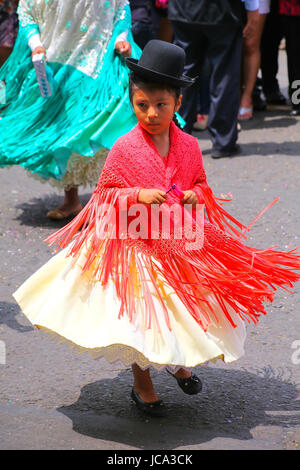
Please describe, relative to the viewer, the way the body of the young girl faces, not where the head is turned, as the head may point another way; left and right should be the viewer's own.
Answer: facing the viewer and to the right of the viewer

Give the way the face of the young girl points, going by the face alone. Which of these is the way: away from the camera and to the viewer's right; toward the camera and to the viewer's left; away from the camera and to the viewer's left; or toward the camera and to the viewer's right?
toward the camera and to the viewer's left
